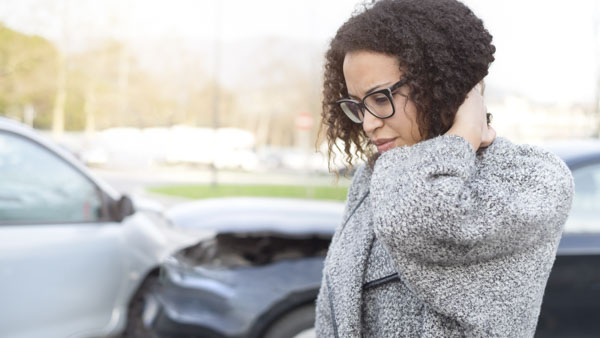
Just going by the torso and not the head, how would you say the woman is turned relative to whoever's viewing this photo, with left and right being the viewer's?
facing the viewer and to the left of the viewer

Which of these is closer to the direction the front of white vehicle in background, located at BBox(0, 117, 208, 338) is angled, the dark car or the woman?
the dark car

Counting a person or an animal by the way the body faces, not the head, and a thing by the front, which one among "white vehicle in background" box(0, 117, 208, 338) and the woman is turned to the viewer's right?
the white vehicle in background

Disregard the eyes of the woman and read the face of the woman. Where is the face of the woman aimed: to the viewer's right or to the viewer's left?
to the viewer's left

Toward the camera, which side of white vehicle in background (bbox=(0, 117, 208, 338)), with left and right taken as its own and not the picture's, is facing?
right

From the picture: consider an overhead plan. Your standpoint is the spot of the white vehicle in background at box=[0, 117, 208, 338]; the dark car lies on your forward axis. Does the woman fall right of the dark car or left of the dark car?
right

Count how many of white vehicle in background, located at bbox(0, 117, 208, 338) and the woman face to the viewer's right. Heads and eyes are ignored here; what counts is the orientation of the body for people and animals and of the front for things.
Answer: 1

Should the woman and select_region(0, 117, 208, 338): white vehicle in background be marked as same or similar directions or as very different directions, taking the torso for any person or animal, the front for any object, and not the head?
very different directions

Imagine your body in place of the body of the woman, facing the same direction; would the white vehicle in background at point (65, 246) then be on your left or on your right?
on your right
